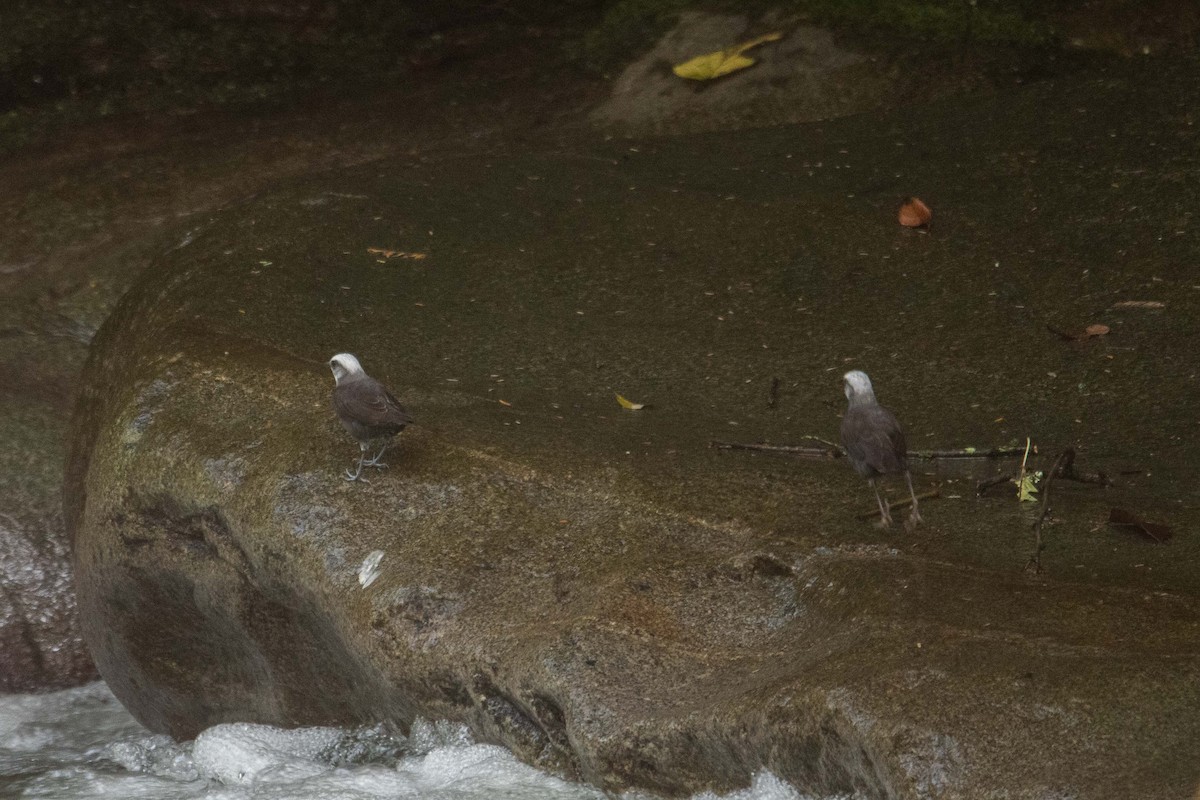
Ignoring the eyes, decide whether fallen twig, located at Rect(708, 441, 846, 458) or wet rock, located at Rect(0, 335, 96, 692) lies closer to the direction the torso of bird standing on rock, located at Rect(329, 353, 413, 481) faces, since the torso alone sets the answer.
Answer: the wet rock
